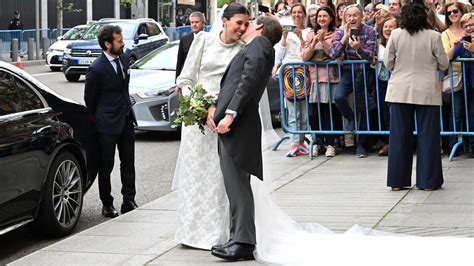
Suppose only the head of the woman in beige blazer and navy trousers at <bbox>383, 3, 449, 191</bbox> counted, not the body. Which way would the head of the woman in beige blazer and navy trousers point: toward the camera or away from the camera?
away from the camera

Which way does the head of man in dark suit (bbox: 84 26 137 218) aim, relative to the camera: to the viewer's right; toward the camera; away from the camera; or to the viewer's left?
to the viewer's right

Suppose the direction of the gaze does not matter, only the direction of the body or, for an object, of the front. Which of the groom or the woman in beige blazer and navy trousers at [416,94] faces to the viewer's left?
the groom

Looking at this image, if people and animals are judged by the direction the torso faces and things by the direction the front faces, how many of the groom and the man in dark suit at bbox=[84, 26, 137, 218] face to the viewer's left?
1

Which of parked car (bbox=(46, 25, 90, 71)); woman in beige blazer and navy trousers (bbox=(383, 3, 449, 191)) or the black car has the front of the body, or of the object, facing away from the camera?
the woman in beige blazer and navy trousers

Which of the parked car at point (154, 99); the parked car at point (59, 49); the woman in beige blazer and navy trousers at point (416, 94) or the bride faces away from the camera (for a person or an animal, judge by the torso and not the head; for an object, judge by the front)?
the woman in beige blazer and navy trousers

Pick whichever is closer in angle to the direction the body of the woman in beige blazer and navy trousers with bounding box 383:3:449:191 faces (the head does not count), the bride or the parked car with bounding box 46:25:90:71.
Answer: the parked car

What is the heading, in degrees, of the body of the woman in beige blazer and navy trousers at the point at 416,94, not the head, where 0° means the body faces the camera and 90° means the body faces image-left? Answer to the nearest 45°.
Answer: approximately 180°

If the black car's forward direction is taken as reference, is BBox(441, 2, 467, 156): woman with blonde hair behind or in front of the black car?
behind

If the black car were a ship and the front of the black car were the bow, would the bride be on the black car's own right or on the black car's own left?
on the black car's own left
